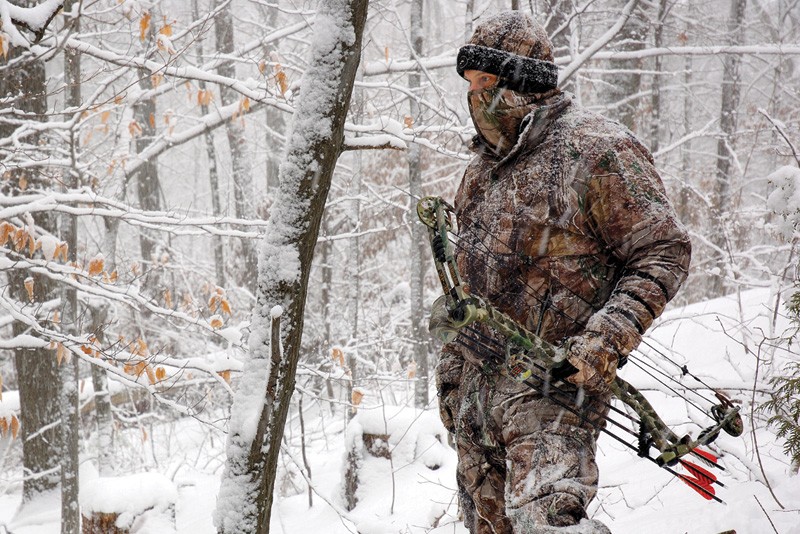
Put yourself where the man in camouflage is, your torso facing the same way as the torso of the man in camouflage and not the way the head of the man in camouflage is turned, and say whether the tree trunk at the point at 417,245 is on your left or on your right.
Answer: on your right

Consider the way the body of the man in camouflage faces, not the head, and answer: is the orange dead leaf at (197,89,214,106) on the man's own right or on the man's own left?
on the man's own right

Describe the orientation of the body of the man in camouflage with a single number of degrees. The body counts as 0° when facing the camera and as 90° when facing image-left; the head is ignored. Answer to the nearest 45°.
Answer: approximately 45°

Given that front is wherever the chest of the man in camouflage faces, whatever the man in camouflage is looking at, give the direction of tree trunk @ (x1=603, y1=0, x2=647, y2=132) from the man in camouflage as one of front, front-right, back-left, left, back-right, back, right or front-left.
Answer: back-right

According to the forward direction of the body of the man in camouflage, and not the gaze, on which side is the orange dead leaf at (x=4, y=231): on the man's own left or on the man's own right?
on the man's own right

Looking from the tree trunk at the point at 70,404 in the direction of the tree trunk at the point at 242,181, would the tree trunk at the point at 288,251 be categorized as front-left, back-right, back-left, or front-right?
back-right

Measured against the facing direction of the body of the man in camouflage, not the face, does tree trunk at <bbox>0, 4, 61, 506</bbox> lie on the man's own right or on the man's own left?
on the man's own right
